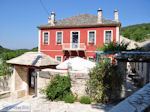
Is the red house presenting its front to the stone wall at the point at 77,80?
yes

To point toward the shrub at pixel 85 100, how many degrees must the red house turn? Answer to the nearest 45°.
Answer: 0° — it already faces it

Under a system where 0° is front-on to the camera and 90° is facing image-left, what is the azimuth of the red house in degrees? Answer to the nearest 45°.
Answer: approximately 0°

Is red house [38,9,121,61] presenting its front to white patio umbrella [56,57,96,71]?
yes

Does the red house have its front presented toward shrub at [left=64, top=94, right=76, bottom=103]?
yes
